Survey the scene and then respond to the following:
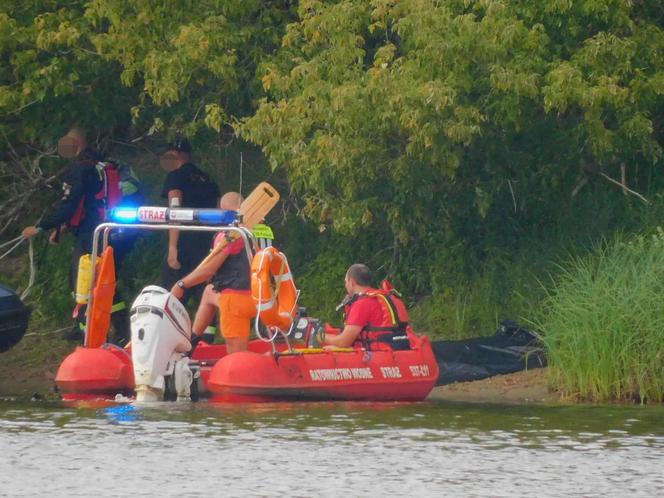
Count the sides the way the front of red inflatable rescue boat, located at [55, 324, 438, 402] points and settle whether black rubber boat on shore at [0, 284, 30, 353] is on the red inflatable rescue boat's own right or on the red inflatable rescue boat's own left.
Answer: on the red inflatable rescue boat's own left

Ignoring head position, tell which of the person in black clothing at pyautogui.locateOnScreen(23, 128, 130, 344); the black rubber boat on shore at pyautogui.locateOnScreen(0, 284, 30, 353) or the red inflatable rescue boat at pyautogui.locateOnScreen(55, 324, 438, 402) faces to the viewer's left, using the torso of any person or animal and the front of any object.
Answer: the person in black clothing

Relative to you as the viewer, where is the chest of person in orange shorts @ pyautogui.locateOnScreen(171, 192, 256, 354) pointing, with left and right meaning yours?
facing to the left of the viewer

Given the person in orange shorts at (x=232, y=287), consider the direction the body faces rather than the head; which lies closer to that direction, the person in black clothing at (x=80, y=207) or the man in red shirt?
the person in black clothing

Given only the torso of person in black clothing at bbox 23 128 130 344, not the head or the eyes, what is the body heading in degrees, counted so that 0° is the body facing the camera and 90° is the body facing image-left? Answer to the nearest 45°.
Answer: approximately 90°

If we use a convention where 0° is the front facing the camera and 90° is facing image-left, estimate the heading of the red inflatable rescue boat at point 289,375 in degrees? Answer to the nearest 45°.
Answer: approximately 225°
